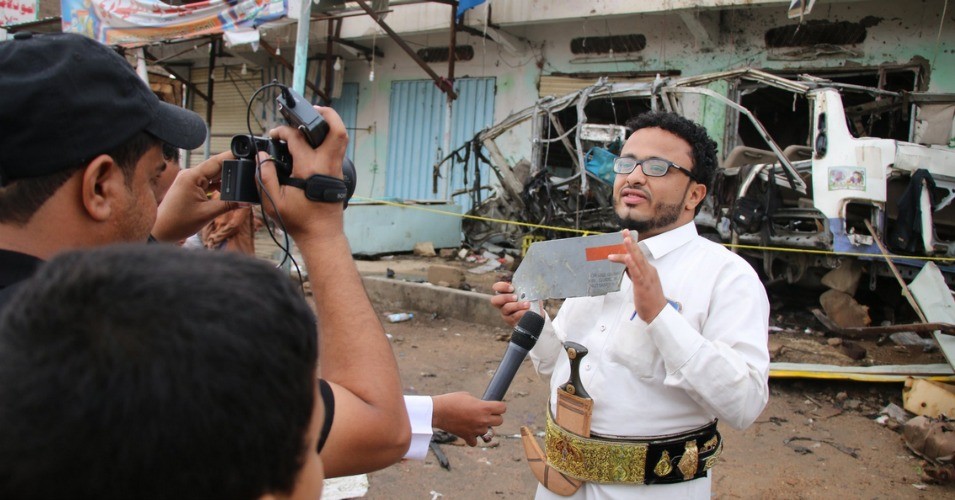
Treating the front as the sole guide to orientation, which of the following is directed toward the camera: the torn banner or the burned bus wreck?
the torn banner

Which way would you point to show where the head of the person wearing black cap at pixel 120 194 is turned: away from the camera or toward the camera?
away from the camera

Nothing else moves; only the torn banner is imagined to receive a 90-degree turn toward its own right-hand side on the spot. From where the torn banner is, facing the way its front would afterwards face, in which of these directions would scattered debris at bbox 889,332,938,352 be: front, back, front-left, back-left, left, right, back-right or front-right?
back-left

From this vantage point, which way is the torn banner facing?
toward the camera

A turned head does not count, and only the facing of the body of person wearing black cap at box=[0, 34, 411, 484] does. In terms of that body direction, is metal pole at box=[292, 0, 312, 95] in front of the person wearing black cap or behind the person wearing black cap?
in front

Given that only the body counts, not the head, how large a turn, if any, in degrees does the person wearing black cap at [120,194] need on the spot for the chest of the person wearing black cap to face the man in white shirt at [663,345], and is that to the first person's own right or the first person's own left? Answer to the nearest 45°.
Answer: approximately 45° to the first person's own right

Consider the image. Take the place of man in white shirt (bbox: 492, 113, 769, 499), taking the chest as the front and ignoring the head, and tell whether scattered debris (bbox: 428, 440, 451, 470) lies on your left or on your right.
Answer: on your right

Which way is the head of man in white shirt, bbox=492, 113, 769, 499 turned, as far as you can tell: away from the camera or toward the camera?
toward the camera

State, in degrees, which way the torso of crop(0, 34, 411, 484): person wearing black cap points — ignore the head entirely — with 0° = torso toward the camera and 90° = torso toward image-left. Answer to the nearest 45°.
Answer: approximately 225°
